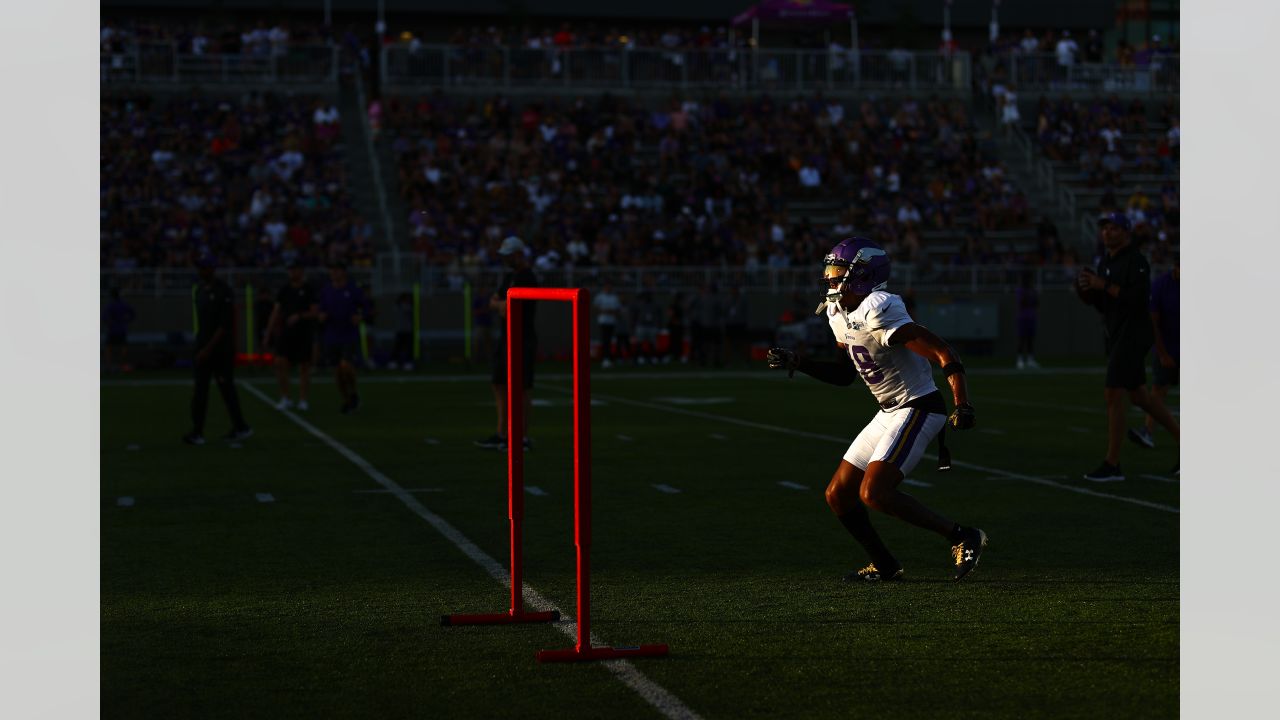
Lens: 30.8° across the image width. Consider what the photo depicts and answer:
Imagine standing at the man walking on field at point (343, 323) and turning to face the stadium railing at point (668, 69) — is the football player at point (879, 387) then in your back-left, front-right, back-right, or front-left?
back-right

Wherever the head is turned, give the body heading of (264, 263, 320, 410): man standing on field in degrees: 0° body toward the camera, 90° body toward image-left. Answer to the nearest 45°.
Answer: approximately 0°

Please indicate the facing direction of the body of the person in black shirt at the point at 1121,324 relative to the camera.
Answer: to the viewer's left

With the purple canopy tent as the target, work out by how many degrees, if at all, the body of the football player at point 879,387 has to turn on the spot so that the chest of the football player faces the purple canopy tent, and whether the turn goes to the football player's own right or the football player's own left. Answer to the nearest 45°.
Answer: approximately 135° to the football player's own right

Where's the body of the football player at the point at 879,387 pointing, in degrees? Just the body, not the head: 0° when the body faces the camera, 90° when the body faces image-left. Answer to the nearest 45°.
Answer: approximately 45°

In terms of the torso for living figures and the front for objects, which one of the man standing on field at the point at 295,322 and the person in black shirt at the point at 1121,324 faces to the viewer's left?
the person in black shirt
